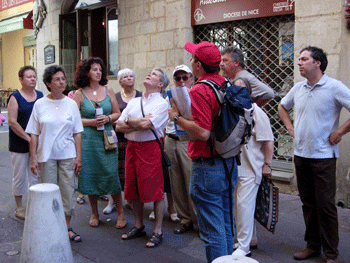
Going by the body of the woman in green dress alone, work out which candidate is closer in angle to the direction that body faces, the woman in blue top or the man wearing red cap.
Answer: the man wearing red cap

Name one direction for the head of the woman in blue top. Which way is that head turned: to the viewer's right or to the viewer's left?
to the viewer's right

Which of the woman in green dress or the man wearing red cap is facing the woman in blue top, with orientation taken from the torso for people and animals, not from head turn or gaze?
the man wearing red cap

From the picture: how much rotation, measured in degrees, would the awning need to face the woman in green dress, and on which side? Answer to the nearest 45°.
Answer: approximately 45° to its left

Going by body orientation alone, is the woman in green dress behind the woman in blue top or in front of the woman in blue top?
in front

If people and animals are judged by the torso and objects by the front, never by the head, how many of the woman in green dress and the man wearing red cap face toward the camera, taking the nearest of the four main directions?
1

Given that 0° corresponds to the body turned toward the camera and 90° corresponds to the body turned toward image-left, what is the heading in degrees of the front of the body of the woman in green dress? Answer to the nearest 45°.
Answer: approximately 0°

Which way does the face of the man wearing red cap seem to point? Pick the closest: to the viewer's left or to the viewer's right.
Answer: to the viewer's left

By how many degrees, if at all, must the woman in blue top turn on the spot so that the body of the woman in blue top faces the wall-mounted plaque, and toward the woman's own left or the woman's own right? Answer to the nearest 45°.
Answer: approximately 135° to the woman's own left

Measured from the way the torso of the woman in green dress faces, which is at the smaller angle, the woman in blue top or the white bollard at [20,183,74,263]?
the white bollard
